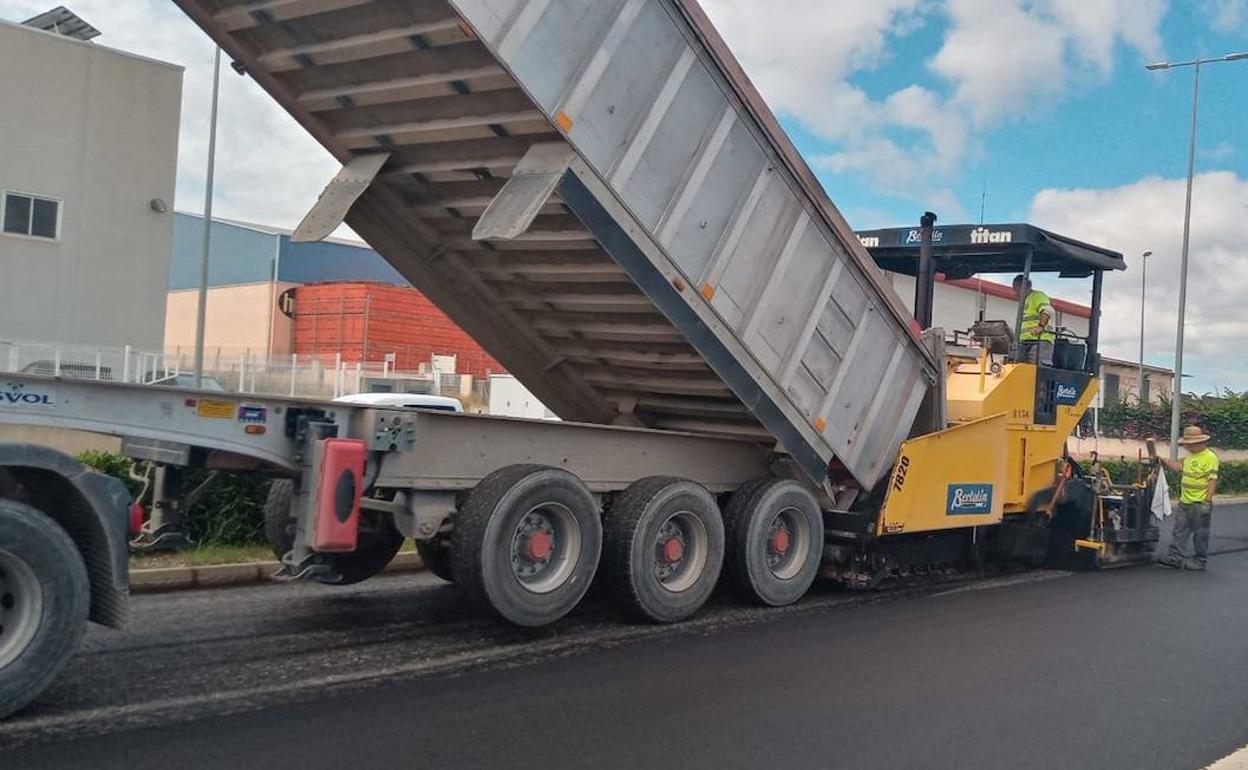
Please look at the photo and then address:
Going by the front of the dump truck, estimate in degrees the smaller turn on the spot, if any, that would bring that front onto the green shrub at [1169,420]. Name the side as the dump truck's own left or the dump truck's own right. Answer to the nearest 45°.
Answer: approximately 180°

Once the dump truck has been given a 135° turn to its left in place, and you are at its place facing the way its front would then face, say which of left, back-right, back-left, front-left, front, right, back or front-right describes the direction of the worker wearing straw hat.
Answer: front-left

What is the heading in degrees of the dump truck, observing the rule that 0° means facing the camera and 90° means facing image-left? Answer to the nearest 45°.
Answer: approximately 45°

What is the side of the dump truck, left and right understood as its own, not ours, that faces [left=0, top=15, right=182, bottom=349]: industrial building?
right

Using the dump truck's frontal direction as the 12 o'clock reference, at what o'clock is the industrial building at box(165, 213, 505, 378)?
The industrial building is roughly at 4 o'clock from the dump truck.

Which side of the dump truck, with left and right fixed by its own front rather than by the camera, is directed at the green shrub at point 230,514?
right

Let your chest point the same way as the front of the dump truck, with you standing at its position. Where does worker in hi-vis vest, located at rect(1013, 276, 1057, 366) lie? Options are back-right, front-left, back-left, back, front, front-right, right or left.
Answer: back

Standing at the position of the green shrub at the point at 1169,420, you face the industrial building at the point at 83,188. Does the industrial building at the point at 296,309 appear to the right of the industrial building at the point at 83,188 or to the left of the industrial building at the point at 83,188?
right
